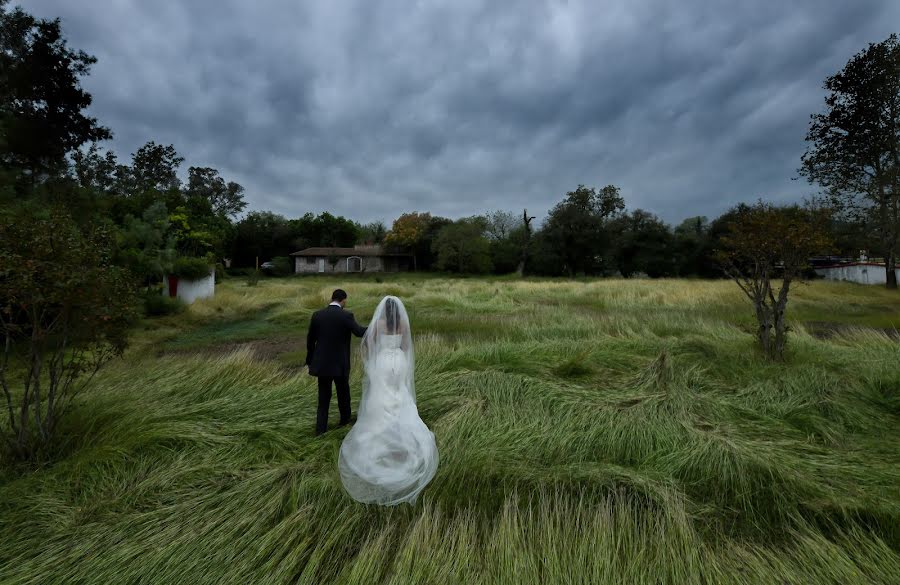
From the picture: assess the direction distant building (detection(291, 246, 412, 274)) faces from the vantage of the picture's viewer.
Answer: facing the viewer

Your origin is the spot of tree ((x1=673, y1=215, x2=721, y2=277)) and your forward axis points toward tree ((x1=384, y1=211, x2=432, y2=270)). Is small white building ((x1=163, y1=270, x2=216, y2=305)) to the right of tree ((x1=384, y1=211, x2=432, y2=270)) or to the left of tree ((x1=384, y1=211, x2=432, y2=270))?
left

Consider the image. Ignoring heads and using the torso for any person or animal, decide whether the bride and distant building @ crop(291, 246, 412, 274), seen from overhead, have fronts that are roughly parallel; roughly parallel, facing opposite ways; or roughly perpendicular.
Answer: roughly parallel, facing opposite ways

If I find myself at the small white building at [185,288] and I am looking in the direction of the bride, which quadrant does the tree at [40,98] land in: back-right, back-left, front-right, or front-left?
front-right

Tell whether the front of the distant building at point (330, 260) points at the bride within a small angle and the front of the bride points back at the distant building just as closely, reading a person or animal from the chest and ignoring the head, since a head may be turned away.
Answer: yes

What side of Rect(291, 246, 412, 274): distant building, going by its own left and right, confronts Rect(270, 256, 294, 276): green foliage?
right

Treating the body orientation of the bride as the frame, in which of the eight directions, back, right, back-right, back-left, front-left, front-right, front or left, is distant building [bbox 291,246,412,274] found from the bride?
front

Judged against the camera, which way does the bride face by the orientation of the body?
away from the camera

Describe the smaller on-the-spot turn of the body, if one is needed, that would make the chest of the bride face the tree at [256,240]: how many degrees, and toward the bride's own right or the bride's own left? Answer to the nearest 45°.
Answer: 0° — they already face it

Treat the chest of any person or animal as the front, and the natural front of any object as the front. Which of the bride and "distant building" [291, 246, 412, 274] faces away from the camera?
the bride

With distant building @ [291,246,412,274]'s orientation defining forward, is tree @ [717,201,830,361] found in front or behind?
in front

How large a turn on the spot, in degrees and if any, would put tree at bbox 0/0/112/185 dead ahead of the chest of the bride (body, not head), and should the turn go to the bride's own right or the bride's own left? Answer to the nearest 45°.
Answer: approximately 45° to the bride's own left

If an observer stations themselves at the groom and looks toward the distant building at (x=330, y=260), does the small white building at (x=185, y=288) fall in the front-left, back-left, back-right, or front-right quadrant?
front-left

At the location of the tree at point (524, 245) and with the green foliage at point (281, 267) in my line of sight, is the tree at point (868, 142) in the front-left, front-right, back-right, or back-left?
back-left

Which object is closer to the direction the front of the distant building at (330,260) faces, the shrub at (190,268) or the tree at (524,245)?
the shrub

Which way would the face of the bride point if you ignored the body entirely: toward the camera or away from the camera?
away from the camera

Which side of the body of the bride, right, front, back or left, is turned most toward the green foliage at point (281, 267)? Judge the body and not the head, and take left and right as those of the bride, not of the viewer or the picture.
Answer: front

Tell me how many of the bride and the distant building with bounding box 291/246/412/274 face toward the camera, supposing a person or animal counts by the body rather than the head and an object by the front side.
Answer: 1
